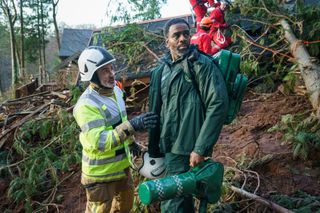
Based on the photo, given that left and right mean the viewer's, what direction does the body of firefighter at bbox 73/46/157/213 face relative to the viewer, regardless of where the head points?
facing the viewer and to the right of the viewer

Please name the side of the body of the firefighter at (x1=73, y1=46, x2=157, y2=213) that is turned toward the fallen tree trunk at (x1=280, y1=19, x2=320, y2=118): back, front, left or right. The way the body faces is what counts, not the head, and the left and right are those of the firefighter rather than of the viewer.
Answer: left

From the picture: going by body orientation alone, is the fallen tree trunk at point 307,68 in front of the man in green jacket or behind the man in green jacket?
behind

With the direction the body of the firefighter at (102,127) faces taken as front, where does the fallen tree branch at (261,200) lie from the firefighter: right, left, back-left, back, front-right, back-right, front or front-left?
front-left

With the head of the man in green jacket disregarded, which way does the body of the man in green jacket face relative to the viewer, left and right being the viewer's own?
facing the viewer and to the left of the viewer

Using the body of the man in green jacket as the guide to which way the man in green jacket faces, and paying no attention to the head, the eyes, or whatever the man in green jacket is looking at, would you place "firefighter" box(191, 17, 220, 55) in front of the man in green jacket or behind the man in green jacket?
behind

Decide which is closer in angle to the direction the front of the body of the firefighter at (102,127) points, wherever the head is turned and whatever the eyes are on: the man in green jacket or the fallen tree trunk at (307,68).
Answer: the man in green jacket

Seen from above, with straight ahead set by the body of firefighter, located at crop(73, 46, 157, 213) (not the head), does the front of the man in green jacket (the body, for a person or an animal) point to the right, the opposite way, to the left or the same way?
to the right

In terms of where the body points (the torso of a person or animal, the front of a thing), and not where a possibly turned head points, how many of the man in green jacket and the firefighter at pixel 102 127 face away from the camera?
0

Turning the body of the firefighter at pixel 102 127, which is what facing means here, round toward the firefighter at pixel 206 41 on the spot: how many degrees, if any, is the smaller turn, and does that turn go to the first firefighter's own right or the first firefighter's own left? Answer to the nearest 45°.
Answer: approximately 90° to the first firefighter's own left

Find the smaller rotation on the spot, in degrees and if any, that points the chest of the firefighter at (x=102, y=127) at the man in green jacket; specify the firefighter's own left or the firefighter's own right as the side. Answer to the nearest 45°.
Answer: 0° — they already face them

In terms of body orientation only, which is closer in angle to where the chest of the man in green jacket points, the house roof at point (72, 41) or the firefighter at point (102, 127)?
the firefighter

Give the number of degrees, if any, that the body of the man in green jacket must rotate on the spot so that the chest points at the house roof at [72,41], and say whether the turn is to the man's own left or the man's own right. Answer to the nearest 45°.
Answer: approximately 135° to the man's own right

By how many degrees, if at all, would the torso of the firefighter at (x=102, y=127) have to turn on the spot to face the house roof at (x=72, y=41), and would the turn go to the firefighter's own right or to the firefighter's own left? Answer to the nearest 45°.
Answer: approximately 135° to the firefighter's own left
